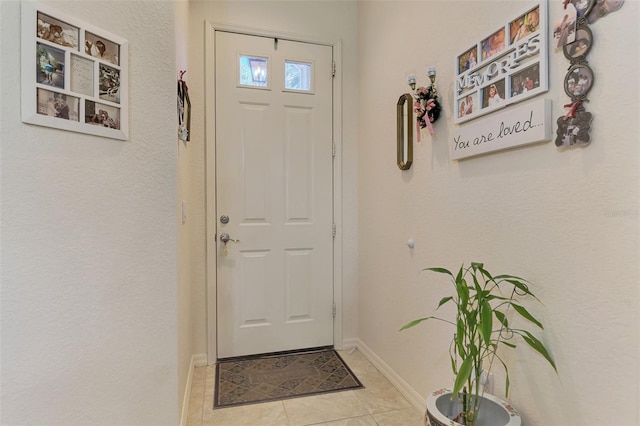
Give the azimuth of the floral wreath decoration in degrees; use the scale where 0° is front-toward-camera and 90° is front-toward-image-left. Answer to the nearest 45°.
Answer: approximately 45°

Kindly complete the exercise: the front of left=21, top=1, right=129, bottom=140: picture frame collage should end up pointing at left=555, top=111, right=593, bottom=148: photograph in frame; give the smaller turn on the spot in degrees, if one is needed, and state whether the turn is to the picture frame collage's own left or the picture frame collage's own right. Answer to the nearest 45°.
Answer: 0° — it already faces it

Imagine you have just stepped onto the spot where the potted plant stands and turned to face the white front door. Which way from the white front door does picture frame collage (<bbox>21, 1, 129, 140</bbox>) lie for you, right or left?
left

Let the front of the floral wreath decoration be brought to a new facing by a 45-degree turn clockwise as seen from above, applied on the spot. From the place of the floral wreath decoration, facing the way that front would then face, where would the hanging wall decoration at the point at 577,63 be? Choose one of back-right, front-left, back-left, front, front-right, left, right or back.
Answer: back-left
